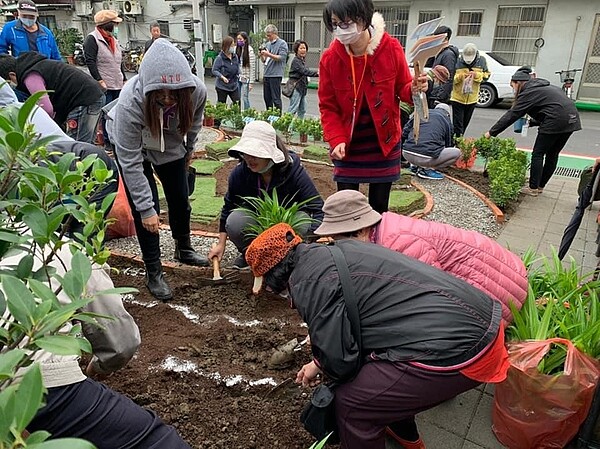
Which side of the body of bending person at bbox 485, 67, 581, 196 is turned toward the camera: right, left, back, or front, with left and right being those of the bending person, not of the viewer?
left

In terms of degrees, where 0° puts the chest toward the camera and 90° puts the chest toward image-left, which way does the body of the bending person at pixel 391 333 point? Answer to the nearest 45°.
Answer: approximately 90°

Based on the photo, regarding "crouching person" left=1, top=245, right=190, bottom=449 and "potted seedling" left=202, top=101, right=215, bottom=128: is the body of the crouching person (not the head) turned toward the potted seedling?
no

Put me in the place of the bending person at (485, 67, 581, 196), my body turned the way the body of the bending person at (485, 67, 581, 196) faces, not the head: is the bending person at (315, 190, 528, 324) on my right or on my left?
on my left

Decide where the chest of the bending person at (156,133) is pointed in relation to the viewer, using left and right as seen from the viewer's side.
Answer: facing the viewer and to the right of the viewer

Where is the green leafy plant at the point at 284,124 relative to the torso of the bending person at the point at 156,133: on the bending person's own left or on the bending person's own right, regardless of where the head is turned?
on the bending person's own left

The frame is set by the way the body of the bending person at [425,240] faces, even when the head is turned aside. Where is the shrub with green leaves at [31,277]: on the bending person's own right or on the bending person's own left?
on the bending person's own left

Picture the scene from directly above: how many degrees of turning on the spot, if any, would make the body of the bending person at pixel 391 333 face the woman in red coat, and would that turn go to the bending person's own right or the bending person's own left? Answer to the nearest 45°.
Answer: approximately 90° to the bending person's own right

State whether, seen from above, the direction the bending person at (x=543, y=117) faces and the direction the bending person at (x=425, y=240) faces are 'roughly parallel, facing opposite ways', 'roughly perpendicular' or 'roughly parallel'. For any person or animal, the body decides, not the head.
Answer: roughly parallel

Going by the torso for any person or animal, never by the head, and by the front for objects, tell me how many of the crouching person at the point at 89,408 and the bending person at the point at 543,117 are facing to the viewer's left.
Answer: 1

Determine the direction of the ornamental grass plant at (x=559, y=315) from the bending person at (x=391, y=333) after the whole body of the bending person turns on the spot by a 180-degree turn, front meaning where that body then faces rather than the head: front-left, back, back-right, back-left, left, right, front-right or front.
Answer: front-left

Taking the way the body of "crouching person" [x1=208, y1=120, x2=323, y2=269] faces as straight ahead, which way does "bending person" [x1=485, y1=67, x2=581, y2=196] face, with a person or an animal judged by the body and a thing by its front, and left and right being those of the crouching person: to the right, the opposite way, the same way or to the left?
to the right

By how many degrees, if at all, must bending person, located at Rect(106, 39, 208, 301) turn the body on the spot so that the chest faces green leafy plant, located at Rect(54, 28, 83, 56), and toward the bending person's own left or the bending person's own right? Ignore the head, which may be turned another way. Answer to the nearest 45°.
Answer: approximately 135° to the bending person's own left

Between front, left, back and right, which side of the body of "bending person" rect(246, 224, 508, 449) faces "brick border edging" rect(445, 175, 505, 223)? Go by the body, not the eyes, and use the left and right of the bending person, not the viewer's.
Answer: right

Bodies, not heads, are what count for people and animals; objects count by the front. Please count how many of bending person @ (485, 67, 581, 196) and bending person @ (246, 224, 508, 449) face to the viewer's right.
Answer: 0

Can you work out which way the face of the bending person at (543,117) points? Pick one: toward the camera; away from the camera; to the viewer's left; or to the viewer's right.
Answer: to the viewer's left

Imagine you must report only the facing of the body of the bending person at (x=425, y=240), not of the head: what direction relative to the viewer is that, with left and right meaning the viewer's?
facing to the left of the viewer

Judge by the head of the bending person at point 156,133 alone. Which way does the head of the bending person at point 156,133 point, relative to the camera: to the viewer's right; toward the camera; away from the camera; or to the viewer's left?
toward the camera

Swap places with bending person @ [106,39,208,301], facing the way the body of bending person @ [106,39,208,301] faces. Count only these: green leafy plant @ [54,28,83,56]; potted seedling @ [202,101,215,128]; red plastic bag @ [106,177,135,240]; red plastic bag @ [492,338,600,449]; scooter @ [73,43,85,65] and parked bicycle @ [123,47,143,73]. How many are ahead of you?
1
